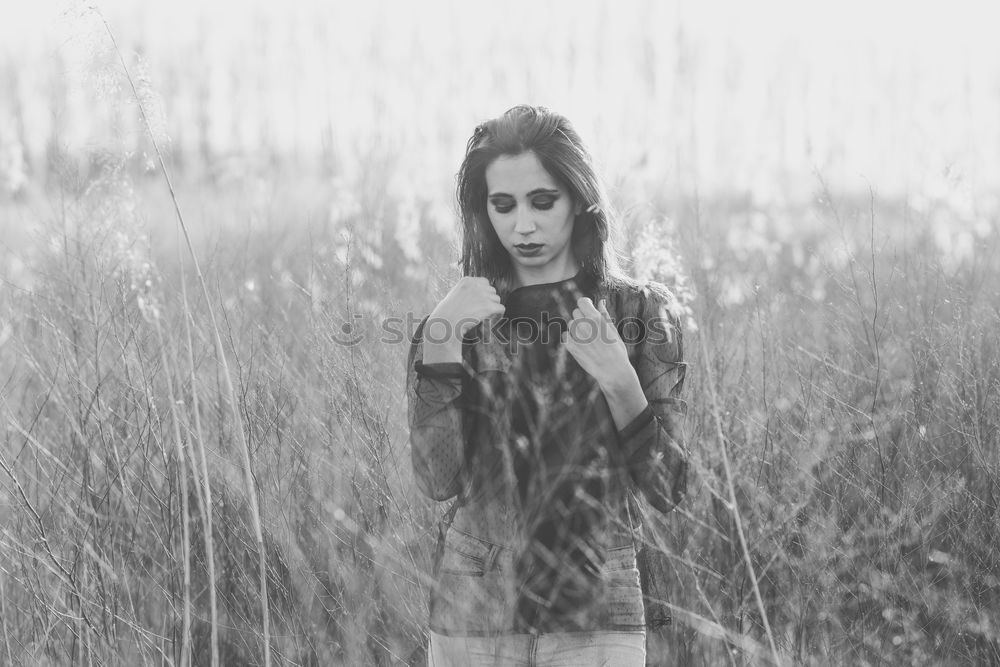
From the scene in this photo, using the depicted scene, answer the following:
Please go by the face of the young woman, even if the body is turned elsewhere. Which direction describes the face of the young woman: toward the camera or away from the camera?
toward the camera

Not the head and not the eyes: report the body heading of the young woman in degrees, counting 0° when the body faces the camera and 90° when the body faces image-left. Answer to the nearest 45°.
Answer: approximately 0°
